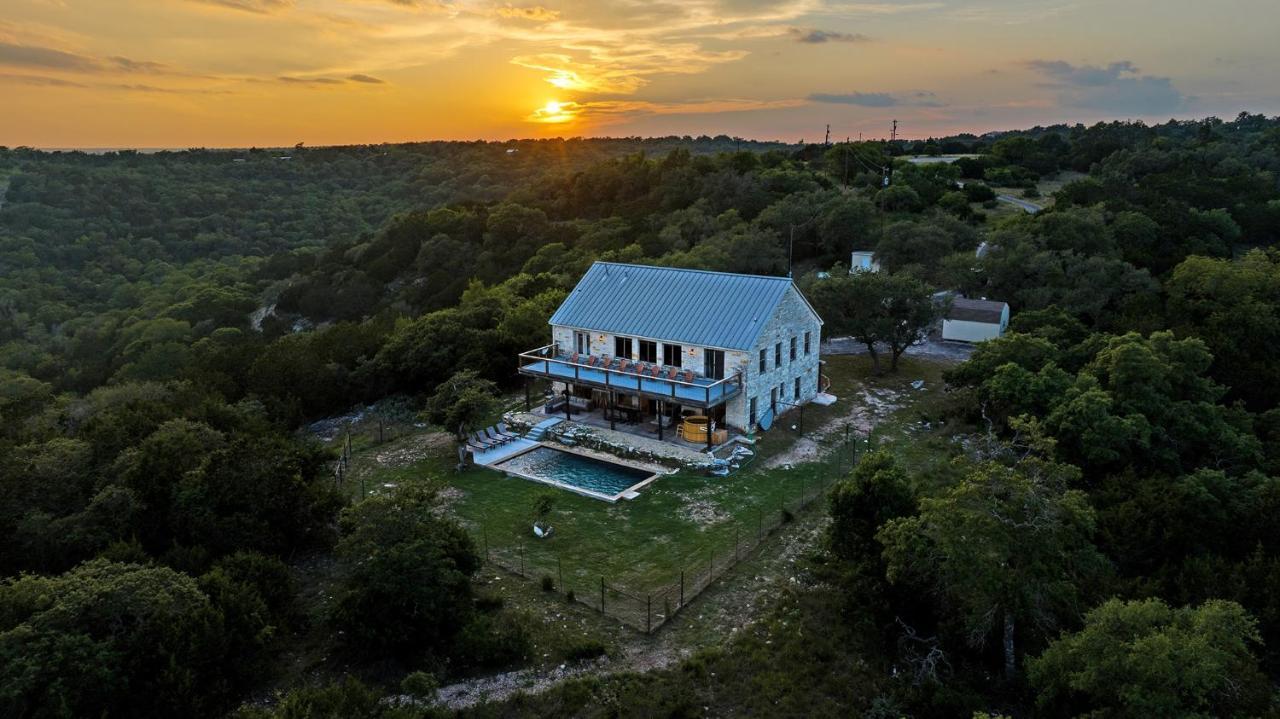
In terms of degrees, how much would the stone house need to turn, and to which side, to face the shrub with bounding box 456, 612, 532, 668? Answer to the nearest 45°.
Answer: approximately 45° to its left

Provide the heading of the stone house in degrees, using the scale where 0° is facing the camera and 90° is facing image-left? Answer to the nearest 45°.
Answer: approximately 45°

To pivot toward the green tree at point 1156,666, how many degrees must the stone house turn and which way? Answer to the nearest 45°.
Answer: approximately 90° to its left

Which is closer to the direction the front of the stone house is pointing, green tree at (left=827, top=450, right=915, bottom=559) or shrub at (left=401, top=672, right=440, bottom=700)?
the shrub

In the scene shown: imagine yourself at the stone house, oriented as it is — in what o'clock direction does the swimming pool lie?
The swimming pool is roughly at 12 o'clock from the stone house.

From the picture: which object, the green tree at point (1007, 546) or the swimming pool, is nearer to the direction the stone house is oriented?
the swimming pool

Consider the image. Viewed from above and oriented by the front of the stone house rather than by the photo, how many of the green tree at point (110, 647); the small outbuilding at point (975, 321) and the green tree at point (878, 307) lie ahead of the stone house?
1
